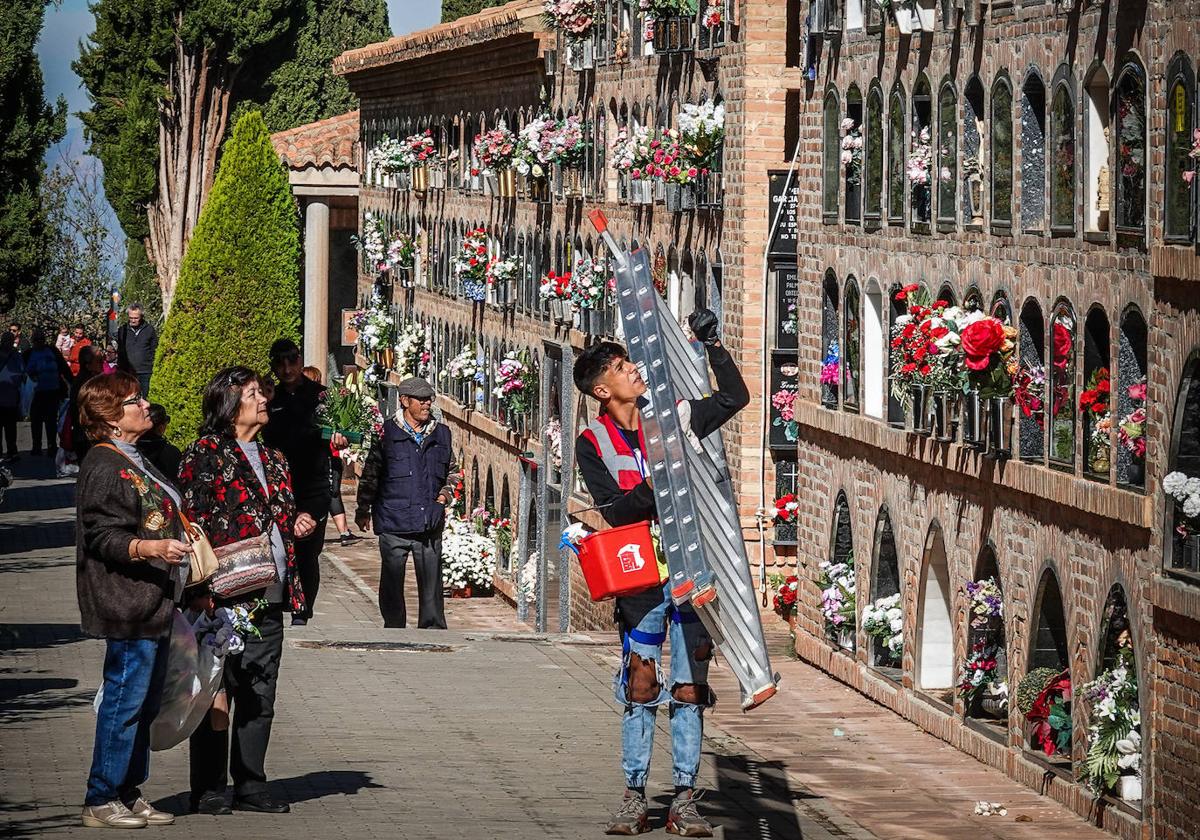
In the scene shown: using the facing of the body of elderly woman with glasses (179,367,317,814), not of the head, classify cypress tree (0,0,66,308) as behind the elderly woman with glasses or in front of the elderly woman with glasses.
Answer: behind

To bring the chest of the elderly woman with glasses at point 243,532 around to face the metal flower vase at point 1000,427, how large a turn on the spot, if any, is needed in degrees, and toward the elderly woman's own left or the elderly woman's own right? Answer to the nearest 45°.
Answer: approximately 90° to the elderly woman's own left

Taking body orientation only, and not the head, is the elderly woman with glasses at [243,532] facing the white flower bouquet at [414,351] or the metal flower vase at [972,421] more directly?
the metal flower vase

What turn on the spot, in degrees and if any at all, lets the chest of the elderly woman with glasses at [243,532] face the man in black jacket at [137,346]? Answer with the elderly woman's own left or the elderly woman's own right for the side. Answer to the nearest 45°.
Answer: approximately 135° to the elderly woman's own left

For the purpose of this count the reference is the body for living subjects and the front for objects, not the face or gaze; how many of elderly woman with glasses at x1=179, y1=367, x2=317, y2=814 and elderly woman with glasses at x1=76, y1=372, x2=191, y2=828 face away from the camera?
0

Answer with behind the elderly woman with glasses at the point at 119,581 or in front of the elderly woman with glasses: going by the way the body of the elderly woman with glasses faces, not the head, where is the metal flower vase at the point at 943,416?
in front

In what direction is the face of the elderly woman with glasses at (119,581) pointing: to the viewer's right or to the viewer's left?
to the viewer's right

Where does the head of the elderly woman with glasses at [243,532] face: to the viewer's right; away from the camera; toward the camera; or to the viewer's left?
to the viewer's right

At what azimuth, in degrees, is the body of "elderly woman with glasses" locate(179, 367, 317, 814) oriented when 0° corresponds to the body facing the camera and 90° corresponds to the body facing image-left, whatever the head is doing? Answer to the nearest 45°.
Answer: approximately 315°

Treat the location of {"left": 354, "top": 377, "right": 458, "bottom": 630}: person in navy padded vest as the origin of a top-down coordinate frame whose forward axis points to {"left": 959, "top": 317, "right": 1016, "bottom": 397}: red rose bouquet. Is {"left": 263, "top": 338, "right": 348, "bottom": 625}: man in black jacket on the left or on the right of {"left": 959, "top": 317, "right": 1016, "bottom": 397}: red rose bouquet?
right

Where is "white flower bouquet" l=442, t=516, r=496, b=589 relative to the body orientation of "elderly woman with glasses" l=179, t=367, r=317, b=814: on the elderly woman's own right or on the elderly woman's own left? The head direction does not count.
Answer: on the elderly woman's own left

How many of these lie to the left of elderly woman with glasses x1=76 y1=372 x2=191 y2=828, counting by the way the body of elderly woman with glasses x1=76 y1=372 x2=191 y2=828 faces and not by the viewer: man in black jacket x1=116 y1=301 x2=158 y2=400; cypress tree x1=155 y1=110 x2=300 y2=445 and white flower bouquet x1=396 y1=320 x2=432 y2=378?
3

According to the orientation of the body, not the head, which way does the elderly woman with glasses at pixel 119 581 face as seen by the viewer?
to the viewer's right
